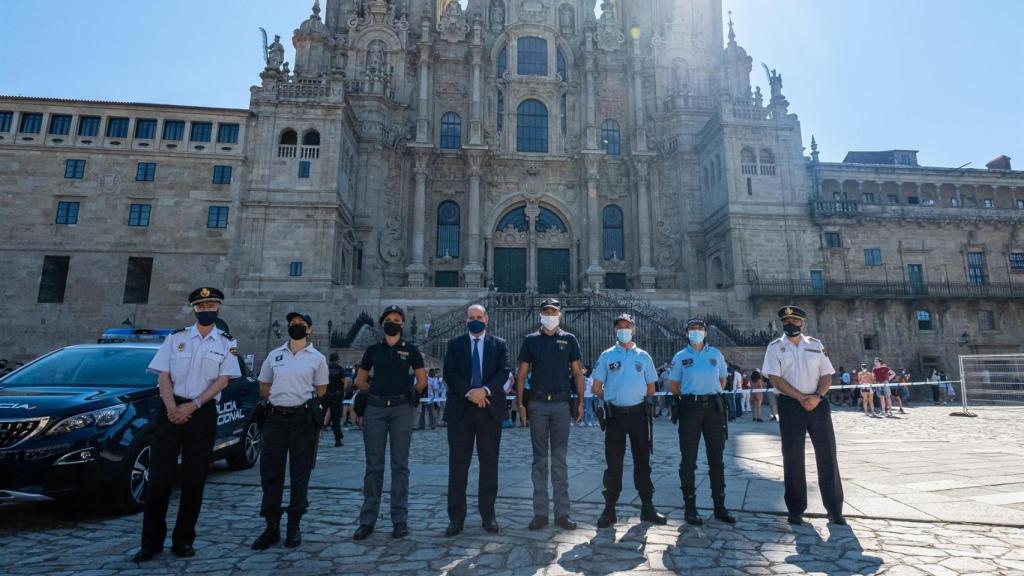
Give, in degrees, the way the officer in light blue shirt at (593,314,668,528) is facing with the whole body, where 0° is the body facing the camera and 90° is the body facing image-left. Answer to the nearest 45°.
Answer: approximately 0°

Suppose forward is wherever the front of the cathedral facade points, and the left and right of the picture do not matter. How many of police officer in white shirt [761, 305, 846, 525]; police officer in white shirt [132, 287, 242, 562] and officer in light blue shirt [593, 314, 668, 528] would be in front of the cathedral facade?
3

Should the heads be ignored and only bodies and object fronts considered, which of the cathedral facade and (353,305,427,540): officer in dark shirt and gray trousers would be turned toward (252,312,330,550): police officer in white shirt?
the cathedral facade

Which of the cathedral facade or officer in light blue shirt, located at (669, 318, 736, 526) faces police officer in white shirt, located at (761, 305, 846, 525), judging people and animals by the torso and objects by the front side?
the cathedral facade

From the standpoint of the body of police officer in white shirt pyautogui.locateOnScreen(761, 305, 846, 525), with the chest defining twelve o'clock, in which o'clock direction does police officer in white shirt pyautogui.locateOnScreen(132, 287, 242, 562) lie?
police officer in white shirt pyautogui.locateOnScreen(132, 287, 242, 562) is roughly at 2 o'clock from police officer in white shirt pyautogui.locateOnScreen(761, 305, 846, 525).

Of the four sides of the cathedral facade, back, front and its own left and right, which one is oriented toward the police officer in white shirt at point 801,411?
front

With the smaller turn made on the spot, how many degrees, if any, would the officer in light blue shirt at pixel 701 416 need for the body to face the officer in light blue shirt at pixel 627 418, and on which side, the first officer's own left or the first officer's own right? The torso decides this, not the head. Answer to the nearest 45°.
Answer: approximately 45° to the first officer's own right

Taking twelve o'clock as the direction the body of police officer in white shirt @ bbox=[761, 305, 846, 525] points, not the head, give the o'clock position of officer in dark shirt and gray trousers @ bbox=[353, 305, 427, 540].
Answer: The officer in dark shirt and gray trousers is roughly at 2 o'clock from the police officer in white shirt.

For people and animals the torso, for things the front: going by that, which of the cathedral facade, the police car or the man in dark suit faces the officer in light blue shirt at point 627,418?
the cathedral facade

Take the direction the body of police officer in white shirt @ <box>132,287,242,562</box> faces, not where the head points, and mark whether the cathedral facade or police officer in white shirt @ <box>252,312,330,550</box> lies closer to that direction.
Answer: the police officer in white shirt

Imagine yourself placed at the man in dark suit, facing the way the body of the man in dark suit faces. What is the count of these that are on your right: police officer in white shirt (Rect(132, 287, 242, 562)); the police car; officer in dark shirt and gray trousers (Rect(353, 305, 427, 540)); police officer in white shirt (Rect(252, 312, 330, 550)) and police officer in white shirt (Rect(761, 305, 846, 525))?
4

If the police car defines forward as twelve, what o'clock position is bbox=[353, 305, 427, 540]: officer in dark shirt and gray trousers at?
The officer in dark shirt and gray trousers is roughly at 9 o'clock from the police car.

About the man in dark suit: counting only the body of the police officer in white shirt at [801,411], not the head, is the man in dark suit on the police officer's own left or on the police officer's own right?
on the police officer's own right

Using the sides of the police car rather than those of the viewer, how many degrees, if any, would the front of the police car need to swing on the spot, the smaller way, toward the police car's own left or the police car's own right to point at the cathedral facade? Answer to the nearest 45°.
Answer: approximately 180°
